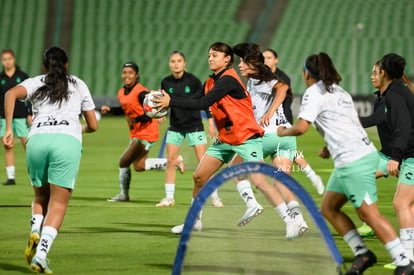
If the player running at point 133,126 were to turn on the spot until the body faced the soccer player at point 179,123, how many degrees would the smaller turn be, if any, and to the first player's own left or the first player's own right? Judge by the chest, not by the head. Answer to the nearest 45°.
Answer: approximately 90° to the first player's own left

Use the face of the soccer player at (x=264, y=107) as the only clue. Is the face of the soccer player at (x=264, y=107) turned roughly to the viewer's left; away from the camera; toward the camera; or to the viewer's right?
to the viewer's left

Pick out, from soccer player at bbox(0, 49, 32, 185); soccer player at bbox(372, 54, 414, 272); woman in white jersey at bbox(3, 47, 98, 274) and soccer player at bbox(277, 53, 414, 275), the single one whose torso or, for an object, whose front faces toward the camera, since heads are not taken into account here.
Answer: soccer player at bbox(0, 49, 32, 185)

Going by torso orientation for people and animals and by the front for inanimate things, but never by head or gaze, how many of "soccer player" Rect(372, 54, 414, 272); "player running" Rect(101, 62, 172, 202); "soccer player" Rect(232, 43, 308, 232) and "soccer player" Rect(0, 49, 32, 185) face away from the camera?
0

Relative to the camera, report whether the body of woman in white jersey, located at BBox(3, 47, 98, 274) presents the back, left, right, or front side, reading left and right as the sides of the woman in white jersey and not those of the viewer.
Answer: back

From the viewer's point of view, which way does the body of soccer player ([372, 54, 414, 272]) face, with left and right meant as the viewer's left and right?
facing to the left of the viewer

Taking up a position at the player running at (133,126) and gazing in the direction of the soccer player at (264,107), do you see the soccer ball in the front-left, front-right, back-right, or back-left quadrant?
front-right

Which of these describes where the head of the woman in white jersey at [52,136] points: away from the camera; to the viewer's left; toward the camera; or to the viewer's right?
away from the camera

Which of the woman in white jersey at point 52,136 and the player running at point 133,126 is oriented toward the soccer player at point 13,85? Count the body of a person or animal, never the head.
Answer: the woman in white jersey

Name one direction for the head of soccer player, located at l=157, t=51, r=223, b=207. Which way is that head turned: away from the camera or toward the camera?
toward the camera

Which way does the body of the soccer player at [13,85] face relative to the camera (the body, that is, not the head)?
toward the camera

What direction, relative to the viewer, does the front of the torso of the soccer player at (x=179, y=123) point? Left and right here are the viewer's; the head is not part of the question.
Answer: facing the viewer
